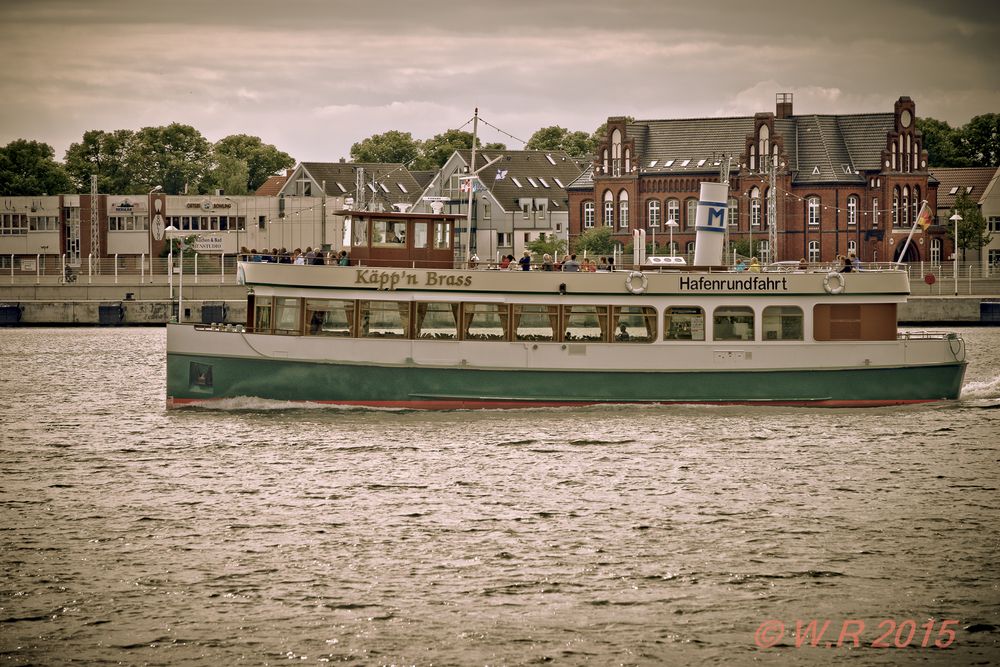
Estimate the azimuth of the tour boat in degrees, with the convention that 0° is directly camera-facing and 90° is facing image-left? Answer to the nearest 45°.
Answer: approximately 90°
